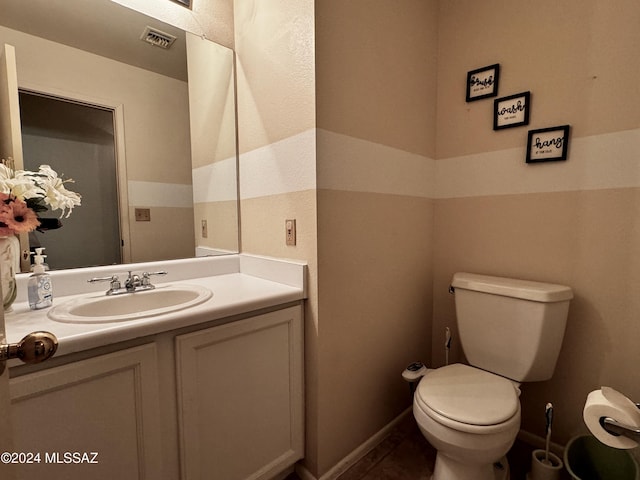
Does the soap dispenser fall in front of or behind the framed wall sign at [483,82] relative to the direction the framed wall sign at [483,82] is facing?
in front

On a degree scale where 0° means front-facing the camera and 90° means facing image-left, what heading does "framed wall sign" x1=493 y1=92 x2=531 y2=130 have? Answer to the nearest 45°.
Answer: approximately 45°

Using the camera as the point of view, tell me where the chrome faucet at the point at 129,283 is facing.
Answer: facing the viewer and to the right of the viewer

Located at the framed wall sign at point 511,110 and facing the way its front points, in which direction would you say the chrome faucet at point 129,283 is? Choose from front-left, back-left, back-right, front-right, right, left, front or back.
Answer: front

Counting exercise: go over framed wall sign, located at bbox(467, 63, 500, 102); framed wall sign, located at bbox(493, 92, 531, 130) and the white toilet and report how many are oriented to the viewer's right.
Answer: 0

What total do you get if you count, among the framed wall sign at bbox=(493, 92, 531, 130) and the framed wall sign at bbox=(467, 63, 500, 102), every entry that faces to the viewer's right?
0

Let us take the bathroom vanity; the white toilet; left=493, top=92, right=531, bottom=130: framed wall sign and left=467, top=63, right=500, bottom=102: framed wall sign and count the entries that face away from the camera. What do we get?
0
